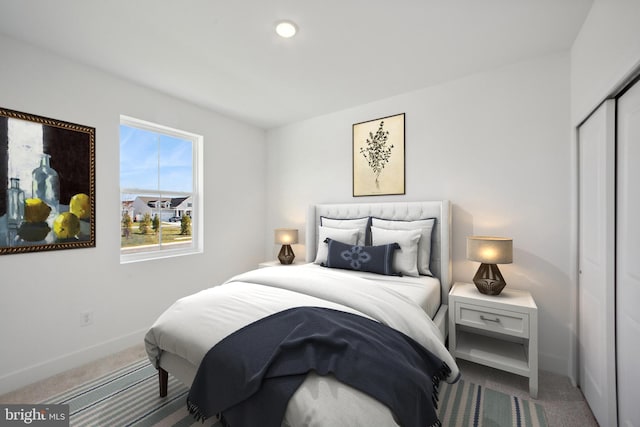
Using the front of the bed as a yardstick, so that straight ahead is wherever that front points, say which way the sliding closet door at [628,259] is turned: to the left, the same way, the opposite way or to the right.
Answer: to the right

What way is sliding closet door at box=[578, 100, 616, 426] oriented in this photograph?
to the viewer's left

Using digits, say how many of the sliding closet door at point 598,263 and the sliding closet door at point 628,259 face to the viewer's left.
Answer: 2

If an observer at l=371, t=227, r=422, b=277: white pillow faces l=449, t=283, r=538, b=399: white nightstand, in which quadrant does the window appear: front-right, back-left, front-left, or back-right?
back-right

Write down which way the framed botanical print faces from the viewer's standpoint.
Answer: facing the viewer and to the left of the viewer

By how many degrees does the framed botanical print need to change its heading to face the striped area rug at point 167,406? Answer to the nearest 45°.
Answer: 0° — it already faces it

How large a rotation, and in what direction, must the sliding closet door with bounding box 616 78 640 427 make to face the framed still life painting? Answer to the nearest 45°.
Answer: approximately 45° to its left

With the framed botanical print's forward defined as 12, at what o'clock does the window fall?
The window is roughly at 1 o'clock from the framed botanical print.

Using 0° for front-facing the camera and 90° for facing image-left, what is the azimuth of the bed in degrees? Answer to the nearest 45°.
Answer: approximately 45°

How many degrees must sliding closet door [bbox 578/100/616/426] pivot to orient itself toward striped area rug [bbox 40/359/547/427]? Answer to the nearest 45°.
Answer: approximately 45° to its left

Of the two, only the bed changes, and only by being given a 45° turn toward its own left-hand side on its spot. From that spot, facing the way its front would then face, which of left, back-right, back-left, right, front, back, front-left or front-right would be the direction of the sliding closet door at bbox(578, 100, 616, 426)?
left

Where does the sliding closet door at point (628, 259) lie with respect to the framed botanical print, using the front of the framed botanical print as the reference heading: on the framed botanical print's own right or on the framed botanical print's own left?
on the framed botanical print's own left

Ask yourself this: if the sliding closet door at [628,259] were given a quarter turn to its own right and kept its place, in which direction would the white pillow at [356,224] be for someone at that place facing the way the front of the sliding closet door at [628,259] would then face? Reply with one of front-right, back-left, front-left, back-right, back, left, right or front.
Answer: left

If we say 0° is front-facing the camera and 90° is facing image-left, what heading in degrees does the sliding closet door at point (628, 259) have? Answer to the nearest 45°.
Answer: approximately 90°
